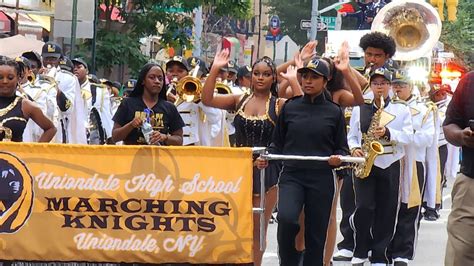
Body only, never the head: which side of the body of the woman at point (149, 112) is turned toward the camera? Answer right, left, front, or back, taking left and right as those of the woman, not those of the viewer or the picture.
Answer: front

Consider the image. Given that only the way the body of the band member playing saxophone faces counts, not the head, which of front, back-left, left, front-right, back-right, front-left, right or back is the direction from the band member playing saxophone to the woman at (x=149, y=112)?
front-right

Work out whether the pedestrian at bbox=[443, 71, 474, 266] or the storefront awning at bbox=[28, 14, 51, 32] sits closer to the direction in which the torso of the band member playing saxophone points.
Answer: the pedestrian

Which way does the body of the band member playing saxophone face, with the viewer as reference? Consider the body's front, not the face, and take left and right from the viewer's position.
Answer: facing the viewer

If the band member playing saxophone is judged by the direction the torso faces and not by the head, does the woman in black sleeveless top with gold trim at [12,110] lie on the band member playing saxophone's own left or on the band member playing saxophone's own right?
on the band member playing saxophone's own right

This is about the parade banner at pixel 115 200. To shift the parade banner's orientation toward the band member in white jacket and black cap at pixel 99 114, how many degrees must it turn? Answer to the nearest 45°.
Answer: approximately 180°

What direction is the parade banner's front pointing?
toward the camera

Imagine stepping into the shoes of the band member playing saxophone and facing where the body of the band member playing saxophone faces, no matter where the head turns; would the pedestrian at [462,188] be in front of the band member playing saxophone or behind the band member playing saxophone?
in front
